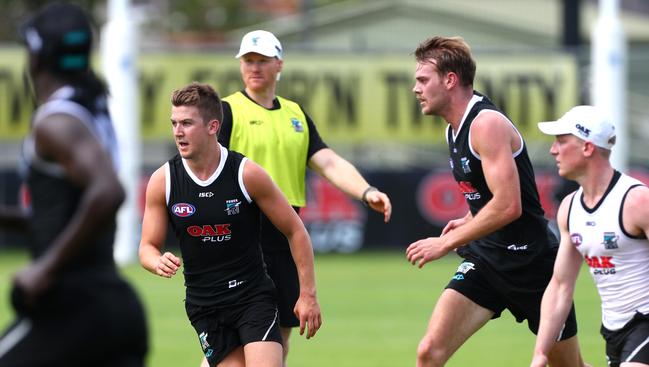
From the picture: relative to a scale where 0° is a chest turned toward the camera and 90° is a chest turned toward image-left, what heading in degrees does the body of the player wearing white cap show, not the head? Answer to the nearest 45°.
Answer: approximately 45°

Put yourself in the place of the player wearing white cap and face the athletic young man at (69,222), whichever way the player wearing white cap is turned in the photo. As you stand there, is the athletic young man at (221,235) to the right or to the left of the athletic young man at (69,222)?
right

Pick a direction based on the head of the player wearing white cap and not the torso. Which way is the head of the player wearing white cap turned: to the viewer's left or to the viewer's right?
to the viewer's left

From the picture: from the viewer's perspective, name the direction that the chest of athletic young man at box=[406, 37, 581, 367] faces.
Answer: to the viewer's left

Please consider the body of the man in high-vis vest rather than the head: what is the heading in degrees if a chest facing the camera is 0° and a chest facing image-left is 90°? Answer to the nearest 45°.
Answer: approximately 0°

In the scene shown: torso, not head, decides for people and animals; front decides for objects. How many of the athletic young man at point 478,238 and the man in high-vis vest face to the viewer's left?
1

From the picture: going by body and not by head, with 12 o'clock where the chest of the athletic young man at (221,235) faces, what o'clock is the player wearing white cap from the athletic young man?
The player wearing white cap is roughly at 8 o'clock from the athletic young man.
